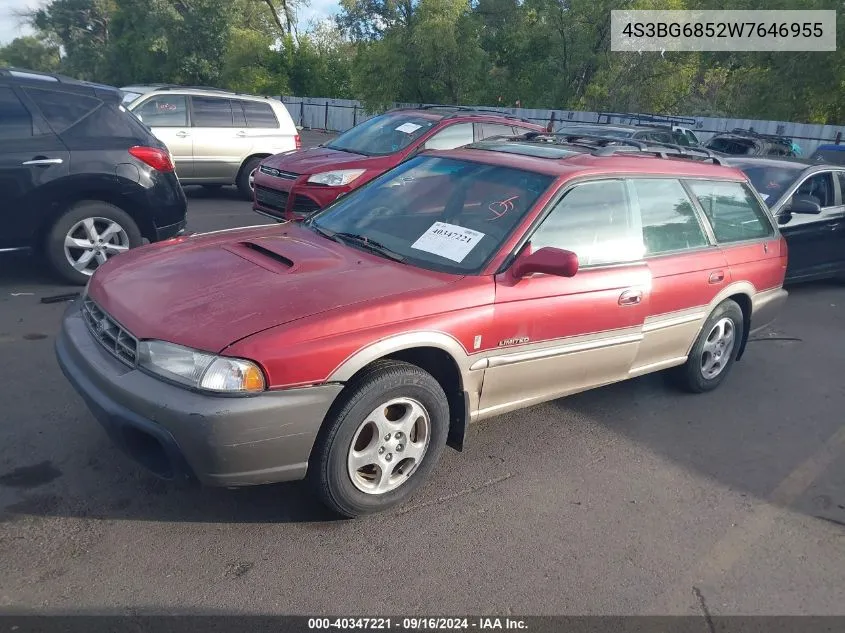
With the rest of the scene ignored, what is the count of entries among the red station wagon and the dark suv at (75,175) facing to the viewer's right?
0

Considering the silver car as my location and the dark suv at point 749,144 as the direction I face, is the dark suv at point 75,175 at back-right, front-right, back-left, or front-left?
back-right

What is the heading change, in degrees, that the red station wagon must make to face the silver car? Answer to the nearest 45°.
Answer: approximately 135° to its right

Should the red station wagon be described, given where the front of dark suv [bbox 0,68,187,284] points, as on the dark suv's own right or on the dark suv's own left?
on the dark suv's own left

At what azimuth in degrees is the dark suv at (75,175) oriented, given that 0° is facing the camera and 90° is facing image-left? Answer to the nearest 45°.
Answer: approximately 90°

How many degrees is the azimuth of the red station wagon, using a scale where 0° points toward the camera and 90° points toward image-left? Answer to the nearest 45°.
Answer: approximately 45°

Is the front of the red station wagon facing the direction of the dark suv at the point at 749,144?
no

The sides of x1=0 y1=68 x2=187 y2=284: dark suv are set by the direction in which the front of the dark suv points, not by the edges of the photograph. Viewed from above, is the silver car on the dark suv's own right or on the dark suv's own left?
on the dark suv's own right

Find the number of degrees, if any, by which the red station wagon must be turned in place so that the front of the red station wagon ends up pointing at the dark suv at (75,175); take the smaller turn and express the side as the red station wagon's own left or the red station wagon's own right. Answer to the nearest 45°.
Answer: approximately 90° to the red station wagon's own right
